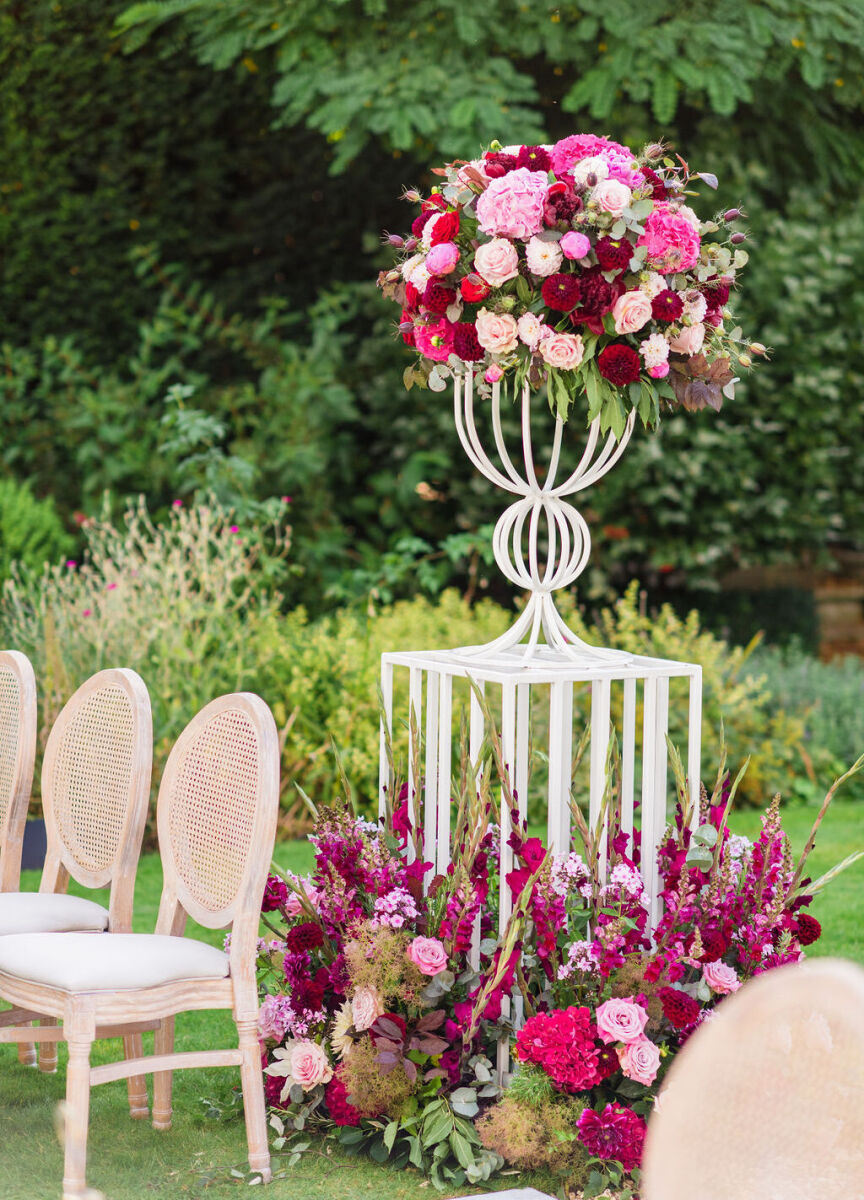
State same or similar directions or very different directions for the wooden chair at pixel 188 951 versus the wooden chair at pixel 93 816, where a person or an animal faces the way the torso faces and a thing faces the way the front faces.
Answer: same or similar directions

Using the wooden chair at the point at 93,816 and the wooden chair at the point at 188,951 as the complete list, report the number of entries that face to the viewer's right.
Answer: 0

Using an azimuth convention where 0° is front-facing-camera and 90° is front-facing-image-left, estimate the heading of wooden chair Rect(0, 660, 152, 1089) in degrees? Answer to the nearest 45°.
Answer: approximately 45°

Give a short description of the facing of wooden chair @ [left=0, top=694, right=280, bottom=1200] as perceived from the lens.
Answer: facing the viewer and to the left of the viewer
